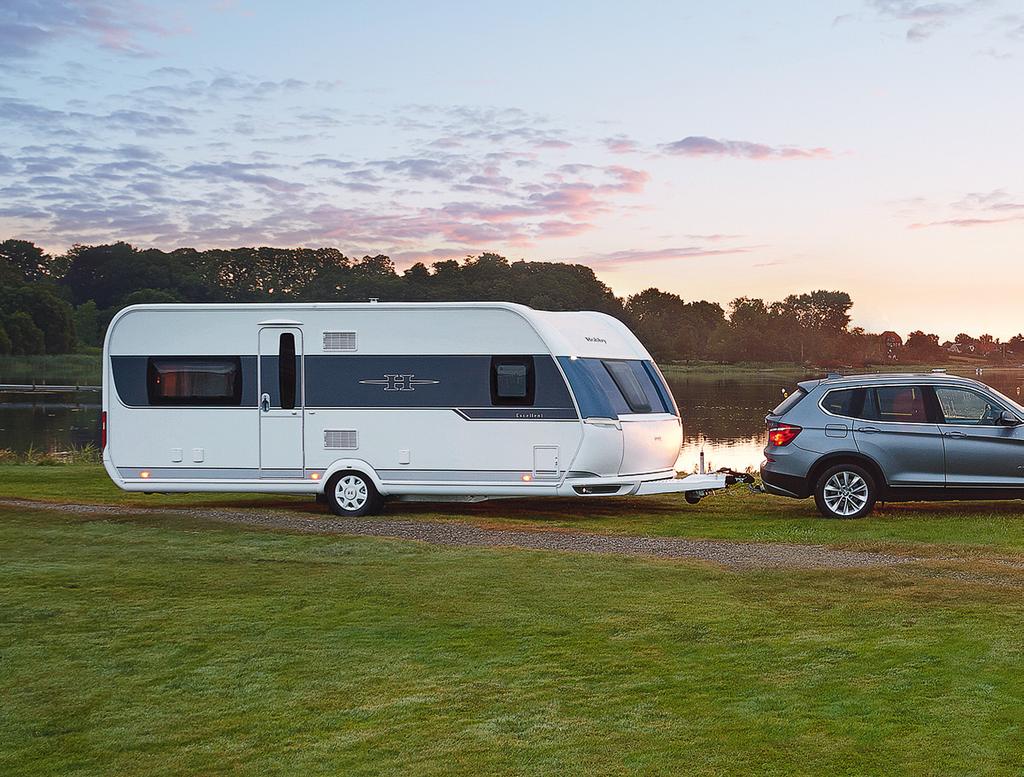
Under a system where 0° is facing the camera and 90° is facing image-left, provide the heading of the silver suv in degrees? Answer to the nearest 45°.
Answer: approximately 270°

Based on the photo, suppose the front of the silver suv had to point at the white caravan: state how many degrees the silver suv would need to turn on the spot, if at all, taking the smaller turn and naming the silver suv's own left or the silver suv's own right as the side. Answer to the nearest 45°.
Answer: approximately 180°
